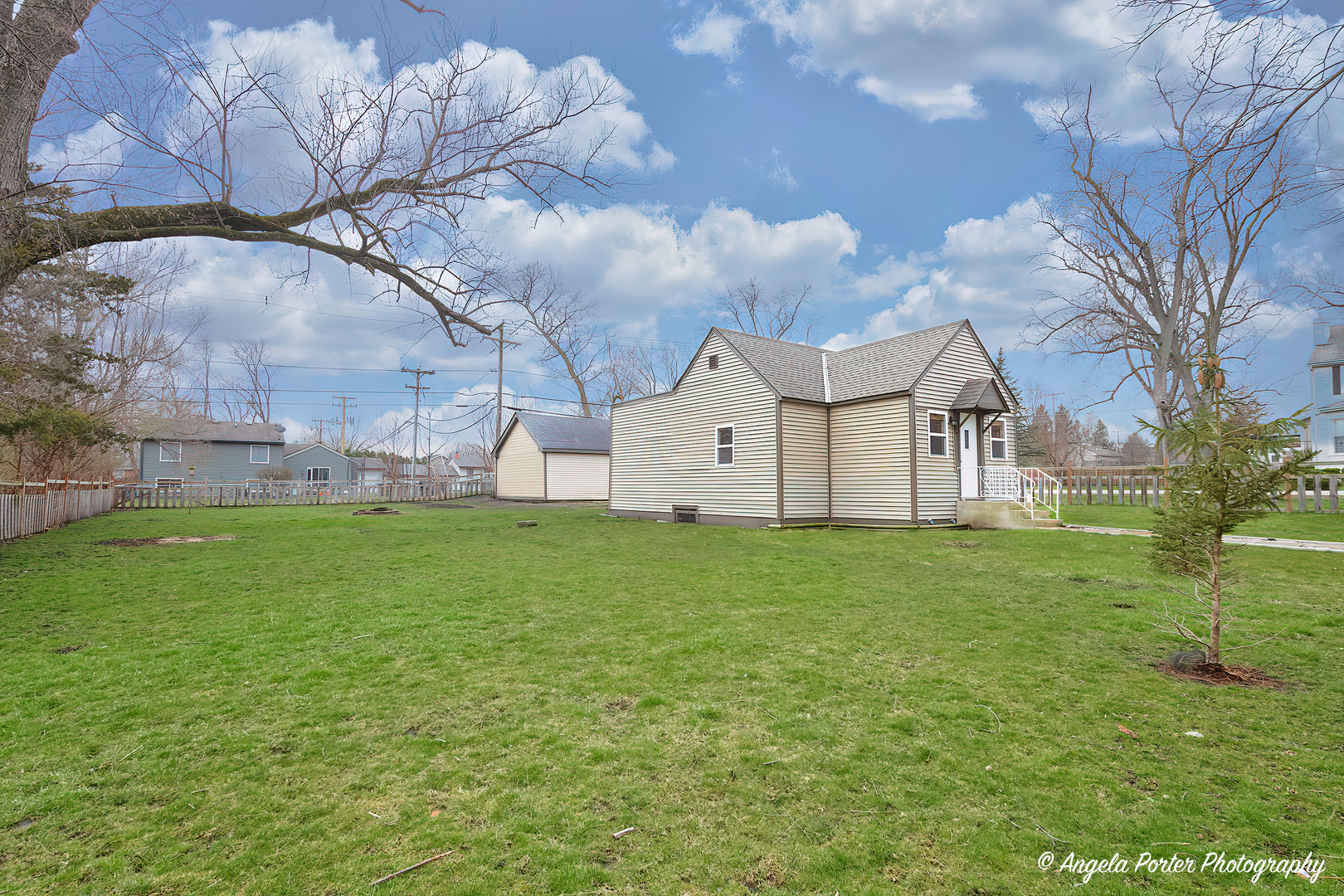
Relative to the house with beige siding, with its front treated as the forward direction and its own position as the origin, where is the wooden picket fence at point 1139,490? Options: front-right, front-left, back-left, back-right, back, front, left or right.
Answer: left

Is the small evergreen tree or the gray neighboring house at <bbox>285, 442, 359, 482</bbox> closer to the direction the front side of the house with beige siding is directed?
the small evergreen tree

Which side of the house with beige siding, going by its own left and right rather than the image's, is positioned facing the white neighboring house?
left

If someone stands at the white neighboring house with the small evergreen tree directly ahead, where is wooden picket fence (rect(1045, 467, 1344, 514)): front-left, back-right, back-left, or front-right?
front-right

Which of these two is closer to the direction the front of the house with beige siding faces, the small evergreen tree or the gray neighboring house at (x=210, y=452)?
the small evergreen tree

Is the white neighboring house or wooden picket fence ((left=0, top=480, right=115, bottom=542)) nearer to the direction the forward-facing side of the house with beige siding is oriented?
the white neighboring house

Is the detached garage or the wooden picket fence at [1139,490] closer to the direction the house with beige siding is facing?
the wooden picket fence

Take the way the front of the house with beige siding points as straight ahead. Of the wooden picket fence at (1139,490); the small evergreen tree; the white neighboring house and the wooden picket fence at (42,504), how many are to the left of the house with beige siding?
2

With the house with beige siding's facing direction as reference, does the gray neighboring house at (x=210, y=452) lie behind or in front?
behind

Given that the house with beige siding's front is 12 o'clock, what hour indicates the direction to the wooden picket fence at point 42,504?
The wooden picket fence is roughly at 4 o'clock from the house with beige siding.

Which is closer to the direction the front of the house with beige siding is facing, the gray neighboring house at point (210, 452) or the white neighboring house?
the white neighboring house
